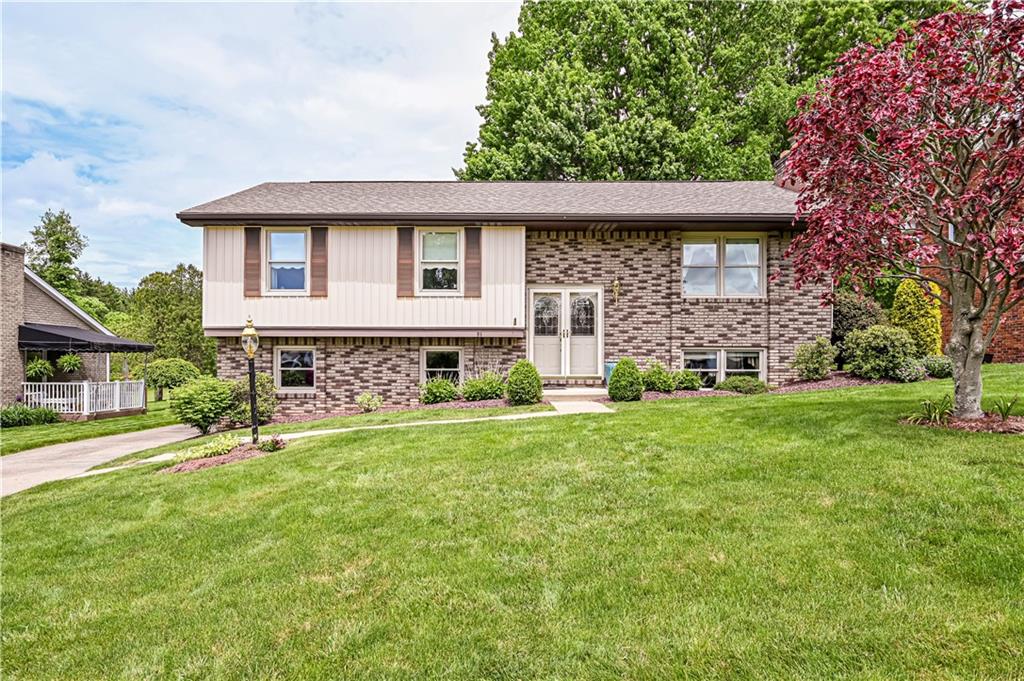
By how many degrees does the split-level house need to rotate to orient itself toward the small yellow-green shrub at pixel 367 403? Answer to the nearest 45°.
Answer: approximately 90° to its right

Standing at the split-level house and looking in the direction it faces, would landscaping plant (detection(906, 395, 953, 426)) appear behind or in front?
in front

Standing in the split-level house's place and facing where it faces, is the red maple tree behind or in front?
in front

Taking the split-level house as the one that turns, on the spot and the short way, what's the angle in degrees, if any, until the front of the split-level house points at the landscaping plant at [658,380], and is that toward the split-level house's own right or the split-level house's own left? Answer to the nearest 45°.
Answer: approximately 90° to the split-level house's own left

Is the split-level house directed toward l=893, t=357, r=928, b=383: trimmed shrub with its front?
no

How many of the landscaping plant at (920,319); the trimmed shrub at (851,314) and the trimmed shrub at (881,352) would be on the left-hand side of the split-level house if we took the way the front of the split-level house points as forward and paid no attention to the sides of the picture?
3

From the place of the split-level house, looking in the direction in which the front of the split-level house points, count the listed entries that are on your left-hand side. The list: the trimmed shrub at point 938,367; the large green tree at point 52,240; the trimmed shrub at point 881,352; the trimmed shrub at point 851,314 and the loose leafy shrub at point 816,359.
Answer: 4

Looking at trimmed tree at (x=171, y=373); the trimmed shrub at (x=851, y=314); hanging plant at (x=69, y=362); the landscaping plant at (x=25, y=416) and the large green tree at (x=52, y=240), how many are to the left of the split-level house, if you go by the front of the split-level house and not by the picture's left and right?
1

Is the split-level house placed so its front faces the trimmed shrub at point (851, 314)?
no

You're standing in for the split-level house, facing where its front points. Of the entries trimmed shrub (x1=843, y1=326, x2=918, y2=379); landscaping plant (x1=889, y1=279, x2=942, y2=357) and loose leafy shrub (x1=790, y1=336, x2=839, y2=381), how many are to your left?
3

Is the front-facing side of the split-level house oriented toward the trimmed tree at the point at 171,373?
no

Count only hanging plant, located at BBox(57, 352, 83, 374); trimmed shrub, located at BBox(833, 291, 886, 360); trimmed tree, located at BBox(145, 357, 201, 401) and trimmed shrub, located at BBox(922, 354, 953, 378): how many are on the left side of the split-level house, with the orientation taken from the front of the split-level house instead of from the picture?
2

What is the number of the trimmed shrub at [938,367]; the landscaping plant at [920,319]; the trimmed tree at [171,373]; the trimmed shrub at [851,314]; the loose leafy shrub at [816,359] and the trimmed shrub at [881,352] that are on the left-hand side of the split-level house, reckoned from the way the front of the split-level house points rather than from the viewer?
5

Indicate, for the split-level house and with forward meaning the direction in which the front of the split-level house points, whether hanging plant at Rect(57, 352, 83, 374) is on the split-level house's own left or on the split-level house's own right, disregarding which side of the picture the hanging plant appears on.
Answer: on the split-level house's own right

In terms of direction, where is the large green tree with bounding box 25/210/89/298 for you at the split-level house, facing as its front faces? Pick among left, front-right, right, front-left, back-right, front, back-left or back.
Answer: back-right

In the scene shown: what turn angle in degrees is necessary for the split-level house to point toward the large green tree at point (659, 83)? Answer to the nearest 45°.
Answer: approximately 135° to its left

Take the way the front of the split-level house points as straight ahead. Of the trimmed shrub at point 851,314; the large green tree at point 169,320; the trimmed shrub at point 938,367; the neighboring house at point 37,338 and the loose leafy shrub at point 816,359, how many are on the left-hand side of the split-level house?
3

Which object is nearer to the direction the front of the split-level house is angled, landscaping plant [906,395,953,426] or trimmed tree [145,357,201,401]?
the landscaping plant

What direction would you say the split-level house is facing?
toward the camera
